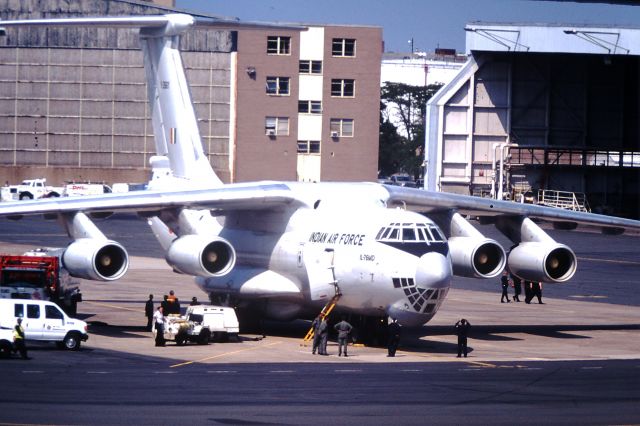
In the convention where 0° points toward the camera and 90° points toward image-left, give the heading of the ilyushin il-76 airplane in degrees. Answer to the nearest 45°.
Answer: approximately 315°

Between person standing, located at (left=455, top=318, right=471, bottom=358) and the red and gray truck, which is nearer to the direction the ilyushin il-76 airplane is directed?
the person standing

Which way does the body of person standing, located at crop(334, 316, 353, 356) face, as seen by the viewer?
away from the camera

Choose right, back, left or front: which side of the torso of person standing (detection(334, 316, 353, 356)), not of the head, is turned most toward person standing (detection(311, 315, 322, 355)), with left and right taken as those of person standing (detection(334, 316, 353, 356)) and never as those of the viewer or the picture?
left

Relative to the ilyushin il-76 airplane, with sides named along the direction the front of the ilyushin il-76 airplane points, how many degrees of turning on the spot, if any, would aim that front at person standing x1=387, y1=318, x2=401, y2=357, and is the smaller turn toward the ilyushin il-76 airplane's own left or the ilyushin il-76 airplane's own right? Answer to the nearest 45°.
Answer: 0° — it already faces them

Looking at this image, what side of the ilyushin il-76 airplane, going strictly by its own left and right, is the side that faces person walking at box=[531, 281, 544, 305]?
left

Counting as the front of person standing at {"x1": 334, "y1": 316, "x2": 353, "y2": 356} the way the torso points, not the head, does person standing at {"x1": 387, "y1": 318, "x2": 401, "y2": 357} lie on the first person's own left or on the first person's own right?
on the first person's own right

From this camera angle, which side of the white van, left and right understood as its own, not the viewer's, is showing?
right

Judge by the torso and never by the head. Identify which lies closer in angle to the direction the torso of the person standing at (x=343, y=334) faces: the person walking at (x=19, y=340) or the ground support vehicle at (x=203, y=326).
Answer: the ground support vehicle

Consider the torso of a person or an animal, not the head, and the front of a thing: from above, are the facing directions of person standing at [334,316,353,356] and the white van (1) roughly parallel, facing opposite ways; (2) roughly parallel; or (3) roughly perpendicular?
roughly perpendicular
